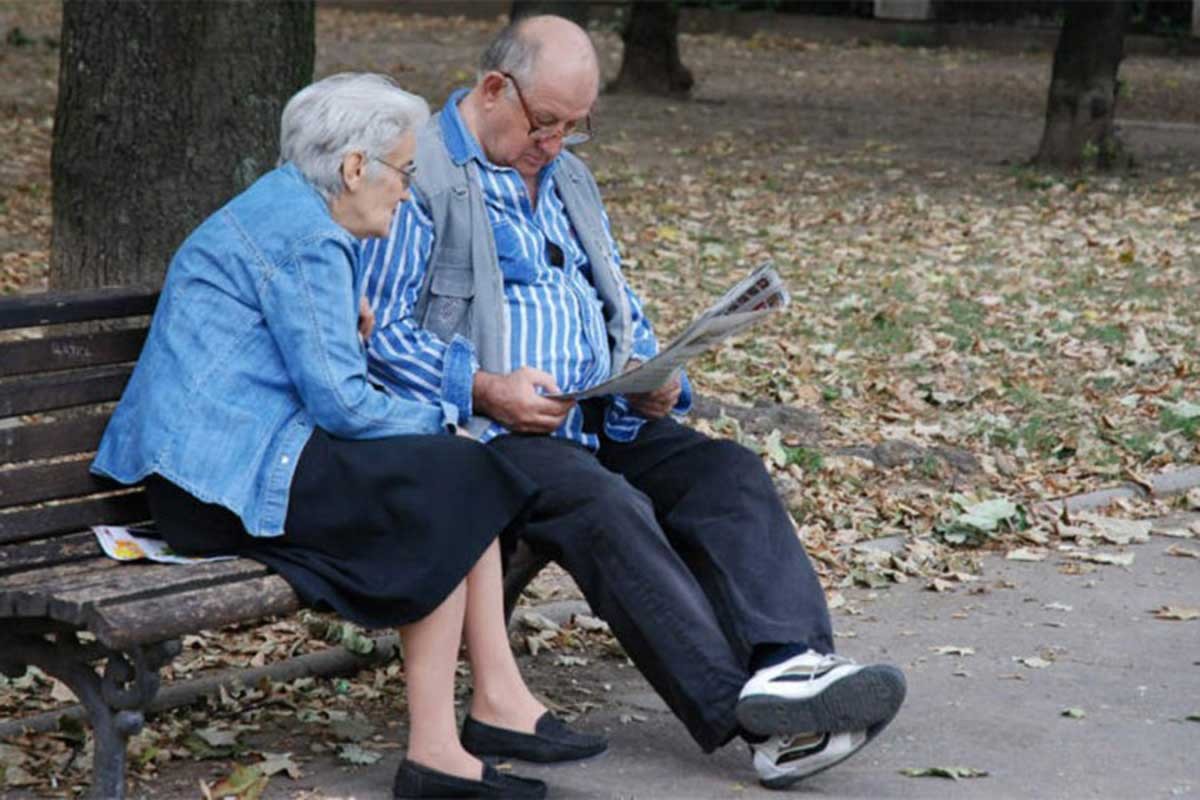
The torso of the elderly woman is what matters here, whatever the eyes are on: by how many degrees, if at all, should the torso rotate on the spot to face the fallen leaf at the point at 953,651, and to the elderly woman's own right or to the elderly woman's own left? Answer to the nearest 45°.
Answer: approximately 45° to the elderly woman's own left

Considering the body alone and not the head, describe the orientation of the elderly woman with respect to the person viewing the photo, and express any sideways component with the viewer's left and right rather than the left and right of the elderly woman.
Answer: facing to the right of the viewer

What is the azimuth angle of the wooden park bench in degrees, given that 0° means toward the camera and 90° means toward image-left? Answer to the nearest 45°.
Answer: approximately 315°

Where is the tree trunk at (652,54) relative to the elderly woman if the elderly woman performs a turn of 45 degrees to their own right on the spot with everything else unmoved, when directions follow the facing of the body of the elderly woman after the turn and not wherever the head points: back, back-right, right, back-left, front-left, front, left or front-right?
back-left

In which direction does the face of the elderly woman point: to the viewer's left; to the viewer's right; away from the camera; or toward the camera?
to the viewer's right

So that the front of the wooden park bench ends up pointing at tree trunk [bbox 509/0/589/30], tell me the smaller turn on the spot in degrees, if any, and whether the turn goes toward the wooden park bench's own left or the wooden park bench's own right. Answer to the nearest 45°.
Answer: approximately 135° to the wooden park bench's own left

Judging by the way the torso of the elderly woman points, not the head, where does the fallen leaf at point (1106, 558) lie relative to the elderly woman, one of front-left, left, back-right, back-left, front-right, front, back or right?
front-left

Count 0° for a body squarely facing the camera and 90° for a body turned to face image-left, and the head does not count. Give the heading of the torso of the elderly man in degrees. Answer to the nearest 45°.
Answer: approximately 315°

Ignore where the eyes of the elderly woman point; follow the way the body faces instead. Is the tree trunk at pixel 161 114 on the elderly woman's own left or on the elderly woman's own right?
on the elderly woman's own left
